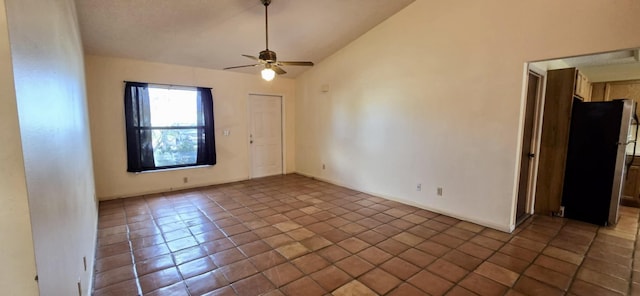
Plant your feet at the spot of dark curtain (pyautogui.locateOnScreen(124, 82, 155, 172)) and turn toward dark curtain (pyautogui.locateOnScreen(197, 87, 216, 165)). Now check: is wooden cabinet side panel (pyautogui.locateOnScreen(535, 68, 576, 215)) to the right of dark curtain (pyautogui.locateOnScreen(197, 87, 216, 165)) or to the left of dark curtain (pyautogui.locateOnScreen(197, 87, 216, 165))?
right

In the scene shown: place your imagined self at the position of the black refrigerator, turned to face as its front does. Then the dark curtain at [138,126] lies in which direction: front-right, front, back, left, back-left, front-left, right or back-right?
back-right

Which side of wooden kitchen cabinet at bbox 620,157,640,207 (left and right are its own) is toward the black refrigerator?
front

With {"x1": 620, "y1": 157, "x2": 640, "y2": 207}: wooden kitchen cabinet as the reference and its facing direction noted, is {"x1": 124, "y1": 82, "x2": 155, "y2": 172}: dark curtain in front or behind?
in front

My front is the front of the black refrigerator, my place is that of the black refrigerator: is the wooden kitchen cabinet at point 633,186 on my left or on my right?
on my left

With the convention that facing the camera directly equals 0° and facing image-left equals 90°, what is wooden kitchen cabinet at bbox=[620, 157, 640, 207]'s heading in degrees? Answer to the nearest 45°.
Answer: approximately 0°
